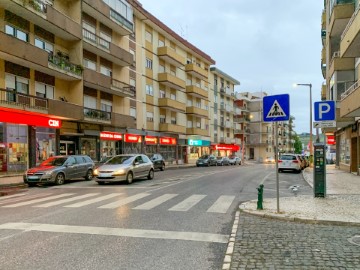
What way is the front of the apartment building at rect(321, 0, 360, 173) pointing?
to the viewer's left

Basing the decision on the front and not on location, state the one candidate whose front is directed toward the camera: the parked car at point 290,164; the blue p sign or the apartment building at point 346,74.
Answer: the blue p sign

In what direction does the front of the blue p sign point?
toward the camera

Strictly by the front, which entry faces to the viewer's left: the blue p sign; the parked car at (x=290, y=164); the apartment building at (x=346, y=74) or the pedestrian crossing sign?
the apartment building

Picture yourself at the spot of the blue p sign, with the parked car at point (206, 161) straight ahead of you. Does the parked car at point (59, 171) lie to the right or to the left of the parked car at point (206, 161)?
left

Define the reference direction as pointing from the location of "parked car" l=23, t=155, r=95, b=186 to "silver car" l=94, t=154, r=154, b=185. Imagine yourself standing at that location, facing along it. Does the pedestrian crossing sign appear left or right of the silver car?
right

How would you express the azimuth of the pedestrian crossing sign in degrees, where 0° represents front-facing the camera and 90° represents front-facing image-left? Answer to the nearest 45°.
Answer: approximately 0°

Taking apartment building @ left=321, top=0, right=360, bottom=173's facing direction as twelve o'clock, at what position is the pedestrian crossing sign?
The pedestrian crossing sign is roughly at 9 o'clock from the apartment building.

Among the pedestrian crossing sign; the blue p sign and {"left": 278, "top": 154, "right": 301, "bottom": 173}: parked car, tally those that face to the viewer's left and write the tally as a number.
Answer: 0

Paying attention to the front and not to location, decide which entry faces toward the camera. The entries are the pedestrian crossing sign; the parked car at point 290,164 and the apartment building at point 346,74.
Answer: the pedestrian crossing sign

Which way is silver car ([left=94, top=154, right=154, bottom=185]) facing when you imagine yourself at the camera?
facing the viewer and to the left of the viewer

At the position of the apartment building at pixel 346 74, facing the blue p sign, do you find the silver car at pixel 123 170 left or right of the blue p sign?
right
